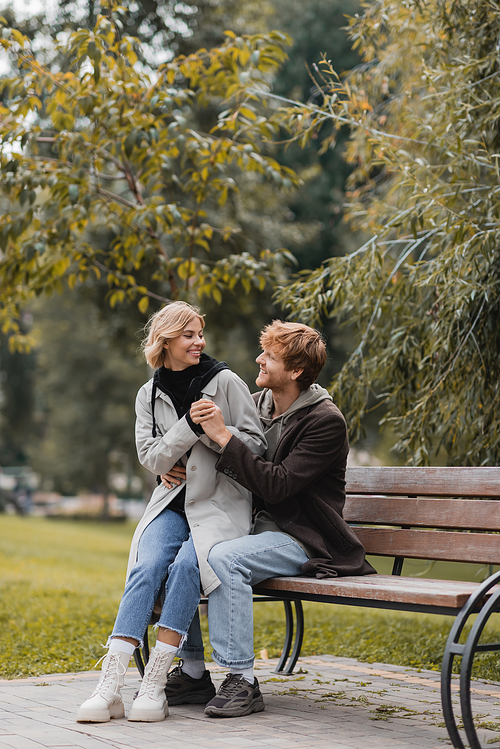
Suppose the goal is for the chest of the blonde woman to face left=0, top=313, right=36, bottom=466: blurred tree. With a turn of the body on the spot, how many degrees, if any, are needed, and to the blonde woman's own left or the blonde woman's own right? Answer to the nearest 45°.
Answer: approximately 135° to the blonde woman's own right

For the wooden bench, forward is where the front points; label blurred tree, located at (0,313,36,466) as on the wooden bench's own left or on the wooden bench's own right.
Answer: on the wooden bench's own right

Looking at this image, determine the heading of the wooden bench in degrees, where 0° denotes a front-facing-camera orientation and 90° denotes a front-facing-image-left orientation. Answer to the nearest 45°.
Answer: approximately 45°

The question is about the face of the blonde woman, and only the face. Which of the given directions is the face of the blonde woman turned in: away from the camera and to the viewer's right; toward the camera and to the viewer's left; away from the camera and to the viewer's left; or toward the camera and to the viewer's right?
toward the camera and to the viewer's right

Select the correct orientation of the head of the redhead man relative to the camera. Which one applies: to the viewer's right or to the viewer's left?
to the viewer's left

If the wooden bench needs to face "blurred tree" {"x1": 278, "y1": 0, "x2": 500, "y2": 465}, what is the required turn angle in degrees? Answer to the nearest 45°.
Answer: approximately 135° to its right

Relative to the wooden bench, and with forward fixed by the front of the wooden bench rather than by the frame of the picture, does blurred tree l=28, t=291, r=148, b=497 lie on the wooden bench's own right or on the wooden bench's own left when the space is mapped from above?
on the wooden bench's own right

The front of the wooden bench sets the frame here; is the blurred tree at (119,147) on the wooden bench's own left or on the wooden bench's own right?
on the wooden bench's own right
